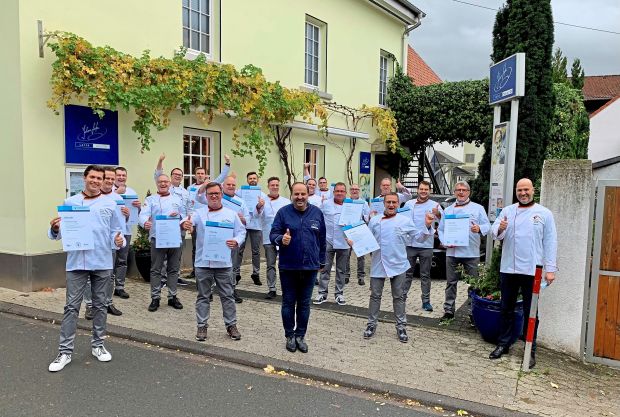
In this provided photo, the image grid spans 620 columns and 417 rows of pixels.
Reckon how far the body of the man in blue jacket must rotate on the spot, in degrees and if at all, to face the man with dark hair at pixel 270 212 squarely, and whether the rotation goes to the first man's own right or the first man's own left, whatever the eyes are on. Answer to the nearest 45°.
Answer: approximately 180°

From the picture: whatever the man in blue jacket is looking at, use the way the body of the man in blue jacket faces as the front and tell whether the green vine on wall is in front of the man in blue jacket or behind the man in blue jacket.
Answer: behind

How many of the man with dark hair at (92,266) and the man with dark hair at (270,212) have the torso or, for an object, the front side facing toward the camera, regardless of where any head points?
2

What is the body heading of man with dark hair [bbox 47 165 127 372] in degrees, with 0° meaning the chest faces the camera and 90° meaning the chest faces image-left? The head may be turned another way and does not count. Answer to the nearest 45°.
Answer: approximately 0°

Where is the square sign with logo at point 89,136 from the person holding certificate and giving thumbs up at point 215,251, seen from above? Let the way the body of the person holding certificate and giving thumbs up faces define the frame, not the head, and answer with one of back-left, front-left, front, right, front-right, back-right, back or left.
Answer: back-right

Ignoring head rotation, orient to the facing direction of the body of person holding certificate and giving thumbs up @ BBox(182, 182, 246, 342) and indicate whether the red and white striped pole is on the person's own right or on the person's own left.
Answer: on the person's own left

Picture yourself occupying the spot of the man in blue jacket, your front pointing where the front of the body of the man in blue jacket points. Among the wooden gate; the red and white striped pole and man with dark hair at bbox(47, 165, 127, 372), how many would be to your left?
2
